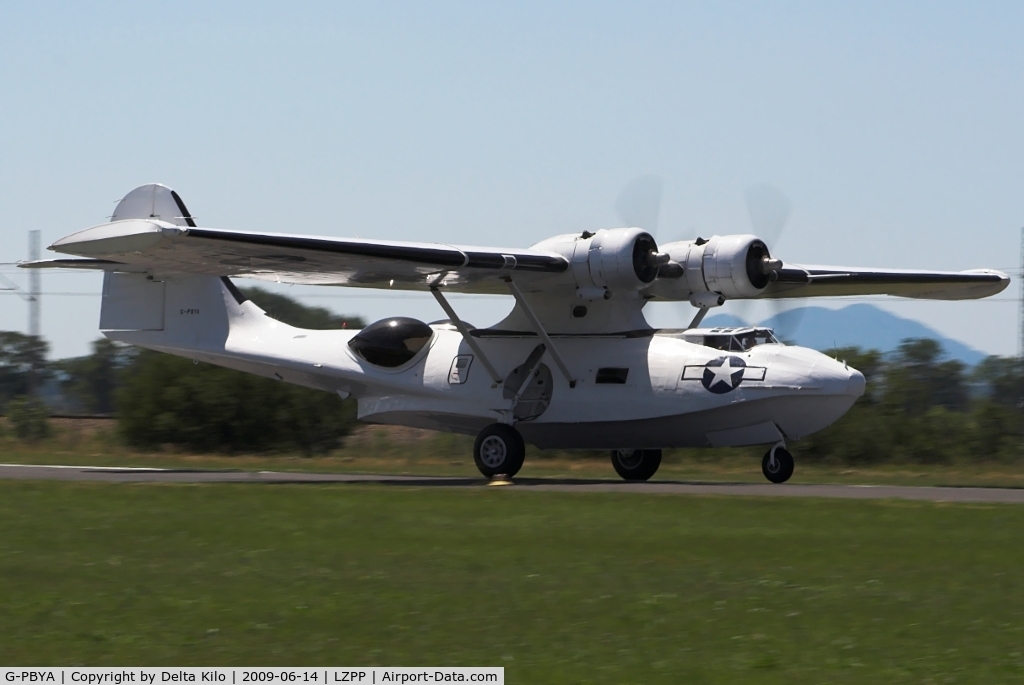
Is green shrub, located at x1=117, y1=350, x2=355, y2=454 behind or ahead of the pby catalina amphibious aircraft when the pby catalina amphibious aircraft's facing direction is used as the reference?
behind

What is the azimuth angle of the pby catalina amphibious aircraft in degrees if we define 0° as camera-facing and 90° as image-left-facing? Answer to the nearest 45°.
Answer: approximately 315°

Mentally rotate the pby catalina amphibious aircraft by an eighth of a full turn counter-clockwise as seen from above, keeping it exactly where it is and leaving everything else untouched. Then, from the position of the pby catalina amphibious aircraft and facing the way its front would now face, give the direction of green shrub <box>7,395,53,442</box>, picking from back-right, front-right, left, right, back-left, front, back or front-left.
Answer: back-left
